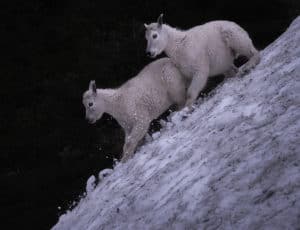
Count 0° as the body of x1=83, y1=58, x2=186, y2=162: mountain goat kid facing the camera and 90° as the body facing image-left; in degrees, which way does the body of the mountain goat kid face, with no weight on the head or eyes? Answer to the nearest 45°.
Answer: approximately 90°

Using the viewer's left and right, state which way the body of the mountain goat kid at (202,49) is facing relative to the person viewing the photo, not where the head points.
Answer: facing to the left of the viewer

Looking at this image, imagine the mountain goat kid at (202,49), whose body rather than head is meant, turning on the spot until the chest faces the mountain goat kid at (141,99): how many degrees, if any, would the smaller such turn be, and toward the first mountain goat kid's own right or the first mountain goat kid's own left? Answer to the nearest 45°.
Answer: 0° — it already faces it

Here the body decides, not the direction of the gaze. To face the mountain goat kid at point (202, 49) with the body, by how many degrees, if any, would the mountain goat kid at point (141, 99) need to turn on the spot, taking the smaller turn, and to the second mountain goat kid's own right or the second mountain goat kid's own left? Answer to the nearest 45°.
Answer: approximately 180°

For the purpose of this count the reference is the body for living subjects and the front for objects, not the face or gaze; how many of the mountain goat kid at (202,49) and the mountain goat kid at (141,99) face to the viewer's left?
2
